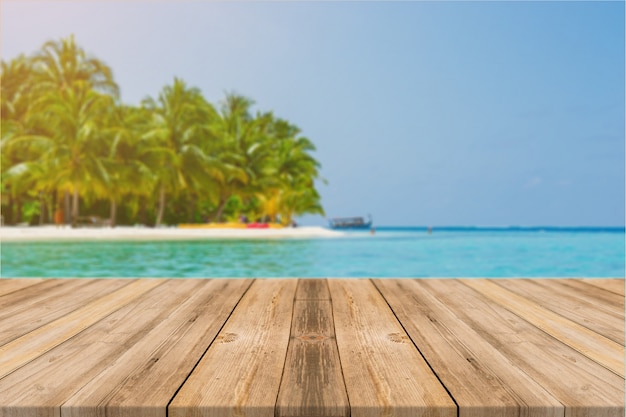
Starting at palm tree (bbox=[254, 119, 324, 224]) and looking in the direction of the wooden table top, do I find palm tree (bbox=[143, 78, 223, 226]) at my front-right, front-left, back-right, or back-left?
front-right
